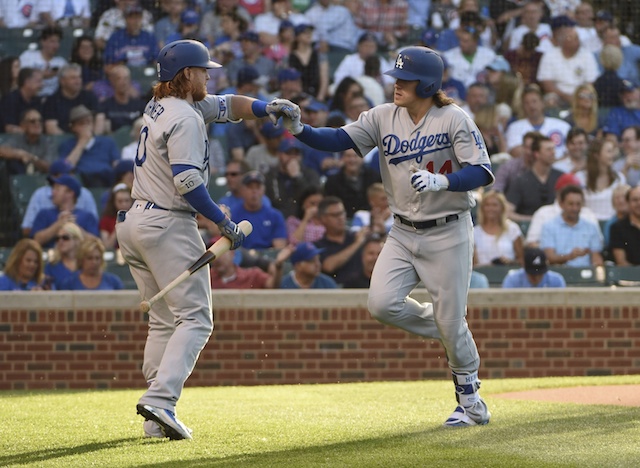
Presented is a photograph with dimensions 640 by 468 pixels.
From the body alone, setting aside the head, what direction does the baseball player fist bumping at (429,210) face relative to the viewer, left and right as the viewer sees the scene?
facing the viewer and to the left of the viewer

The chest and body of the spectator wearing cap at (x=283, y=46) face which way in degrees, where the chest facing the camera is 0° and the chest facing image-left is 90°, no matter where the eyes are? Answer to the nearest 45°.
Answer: approximately 315°

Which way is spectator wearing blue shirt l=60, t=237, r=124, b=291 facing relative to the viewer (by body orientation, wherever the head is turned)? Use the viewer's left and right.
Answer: facing the viewer

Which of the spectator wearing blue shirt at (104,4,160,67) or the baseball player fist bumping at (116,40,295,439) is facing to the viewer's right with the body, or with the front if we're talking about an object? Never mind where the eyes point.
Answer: the baseball player fist bumping

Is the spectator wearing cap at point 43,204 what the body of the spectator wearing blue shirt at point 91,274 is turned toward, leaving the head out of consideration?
no

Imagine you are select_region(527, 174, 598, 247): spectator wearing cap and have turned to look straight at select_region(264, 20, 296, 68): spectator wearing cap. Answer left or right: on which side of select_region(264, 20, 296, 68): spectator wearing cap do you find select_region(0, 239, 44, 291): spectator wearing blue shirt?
left

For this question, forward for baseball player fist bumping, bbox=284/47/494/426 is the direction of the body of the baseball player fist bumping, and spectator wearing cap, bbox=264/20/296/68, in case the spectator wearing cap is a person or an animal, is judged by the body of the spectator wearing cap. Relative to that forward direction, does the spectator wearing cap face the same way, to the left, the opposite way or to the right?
to the left

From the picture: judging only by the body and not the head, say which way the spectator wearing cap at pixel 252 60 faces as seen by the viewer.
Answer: toward the camera

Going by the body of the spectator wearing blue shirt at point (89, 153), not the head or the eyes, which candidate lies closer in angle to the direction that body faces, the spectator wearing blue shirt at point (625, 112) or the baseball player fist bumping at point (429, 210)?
the baseball player fist bumping

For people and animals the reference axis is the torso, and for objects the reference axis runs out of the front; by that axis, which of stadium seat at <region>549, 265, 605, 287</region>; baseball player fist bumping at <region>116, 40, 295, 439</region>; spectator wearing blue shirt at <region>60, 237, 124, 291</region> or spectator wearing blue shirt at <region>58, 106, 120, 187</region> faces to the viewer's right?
the baseball player fist bumping

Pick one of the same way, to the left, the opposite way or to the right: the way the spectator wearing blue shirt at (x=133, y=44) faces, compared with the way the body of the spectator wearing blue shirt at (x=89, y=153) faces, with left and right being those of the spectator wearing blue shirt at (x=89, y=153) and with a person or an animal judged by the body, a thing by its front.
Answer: the same way

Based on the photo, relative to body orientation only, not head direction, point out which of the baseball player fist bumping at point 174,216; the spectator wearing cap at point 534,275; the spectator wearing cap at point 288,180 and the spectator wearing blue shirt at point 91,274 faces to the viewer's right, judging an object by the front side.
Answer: the baseball player fist bumping

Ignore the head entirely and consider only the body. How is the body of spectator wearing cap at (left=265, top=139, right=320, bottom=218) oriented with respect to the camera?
toward the camera

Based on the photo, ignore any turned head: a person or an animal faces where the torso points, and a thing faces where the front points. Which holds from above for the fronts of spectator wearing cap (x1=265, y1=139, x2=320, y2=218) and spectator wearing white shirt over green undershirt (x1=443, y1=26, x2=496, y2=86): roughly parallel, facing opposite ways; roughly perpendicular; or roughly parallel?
roughly parallel

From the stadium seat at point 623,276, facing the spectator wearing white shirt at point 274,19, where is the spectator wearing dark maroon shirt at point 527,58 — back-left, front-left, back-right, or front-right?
front-right

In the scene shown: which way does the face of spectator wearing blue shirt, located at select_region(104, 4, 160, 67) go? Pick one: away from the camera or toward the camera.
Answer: toward the camera

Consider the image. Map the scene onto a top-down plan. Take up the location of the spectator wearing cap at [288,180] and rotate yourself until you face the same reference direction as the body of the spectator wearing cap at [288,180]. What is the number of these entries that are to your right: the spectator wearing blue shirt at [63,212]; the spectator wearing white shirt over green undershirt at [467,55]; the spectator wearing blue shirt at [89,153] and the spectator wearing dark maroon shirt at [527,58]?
2

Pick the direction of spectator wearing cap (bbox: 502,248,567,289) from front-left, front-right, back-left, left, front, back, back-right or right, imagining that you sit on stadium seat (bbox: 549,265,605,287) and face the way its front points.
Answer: front-right

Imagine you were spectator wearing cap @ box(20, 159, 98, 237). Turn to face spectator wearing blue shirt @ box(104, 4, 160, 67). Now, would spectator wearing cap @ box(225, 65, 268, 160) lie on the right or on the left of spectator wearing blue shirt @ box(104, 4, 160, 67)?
right
